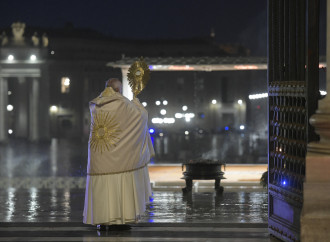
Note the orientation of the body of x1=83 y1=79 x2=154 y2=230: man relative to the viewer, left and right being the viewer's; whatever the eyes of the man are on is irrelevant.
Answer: facing away from the viewer and to the right of the viewer

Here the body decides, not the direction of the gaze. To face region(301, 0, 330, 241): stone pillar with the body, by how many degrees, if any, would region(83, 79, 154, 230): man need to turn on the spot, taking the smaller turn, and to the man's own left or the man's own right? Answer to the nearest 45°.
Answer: approximately 90° to the man's own right

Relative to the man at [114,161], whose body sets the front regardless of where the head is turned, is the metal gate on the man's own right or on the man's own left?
on the man's own right
